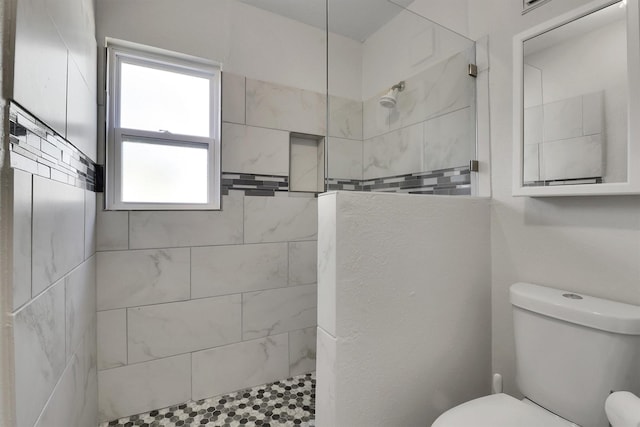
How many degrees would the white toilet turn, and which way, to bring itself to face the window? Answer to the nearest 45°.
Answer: approximately 45° to its right

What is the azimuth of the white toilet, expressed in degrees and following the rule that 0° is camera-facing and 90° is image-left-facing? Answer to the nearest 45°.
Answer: approximately 45°

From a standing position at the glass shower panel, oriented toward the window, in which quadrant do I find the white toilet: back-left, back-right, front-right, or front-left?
back-left
